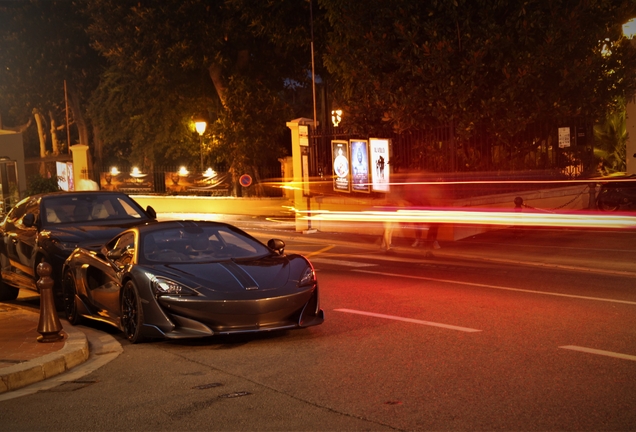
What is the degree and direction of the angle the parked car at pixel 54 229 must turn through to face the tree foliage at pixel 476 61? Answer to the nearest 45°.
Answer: approximately 90° to its left

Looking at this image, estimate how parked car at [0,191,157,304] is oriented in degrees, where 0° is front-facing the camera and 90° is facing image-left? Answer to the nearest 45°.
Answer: approximately 315°

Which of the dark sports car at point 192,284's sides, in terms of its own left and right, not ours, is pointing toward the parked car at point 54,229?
back

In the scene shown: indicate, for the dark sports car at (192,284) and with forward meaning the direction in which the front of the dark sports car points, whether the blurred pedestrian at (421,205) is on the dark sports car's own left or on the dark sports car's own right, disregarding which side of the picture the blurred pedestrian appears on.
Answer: on the dark sports car's own left

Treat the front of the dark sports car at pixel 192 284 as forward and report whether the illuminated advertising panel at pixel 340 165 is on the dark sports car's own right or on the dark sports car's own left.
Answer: on the dark sports car's own left

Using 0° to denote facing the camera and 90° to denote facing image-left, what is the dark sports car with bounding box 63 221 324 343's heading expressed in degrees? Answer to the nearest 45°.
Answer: approximately 315°

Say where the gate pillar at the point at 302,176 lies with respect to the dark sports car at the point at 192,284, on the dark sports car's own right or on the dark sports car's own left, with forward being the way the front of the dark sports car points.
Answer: on the dark sports car's own left

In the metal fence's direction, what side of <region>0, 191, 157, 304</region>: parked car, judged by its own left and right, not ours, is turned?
left
